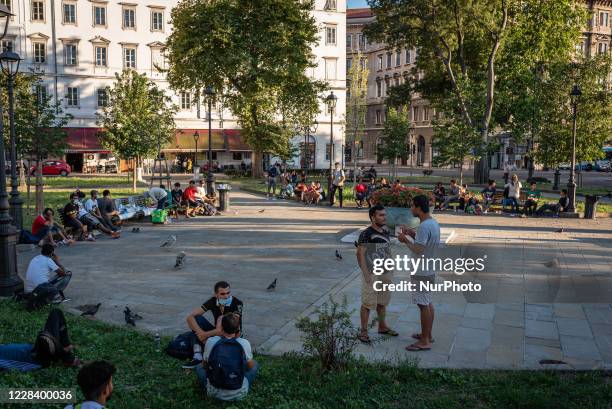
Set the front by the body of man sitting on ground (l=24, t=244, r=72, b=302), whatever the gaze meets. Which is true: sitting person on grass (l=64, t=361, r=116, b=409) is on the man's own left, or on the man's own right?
on the man's own right

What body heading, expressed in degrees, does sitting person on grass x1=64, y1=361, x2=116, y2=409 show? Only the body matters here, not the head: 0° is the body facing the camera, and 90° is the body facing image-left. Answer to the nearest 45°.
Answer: approximately 225°

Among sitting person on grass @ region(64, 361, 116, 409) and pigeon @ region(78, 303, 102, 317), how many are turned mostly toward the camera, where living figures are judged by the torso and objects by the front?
0

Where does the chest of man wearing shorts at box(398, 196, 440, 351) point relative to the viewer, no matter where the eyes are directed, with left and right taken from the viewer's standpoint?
facing to the left of the viewer

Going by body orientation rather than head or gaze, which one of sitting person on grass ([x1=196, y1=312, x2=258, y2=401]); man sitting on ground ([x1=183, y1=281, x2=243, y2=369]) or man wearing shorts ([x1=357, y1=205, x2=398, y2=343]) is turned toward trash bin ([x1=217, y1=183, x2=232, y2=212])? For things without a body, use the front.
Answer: the sitting person on grass

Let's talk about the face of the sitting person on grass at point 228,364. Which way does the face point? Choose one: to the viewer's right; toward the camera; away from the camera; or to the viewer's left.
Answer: away from the camera

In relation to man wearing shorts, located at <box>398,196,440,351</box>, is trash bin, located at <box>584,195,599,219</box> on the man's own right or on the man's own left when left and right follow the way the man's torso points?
on the man's own right

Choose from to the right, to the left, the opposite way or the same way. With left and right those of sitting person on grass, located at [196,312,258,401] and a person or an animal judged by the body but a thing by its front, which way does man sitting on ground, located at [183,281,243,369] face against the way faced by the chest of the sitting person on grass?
the opposite way

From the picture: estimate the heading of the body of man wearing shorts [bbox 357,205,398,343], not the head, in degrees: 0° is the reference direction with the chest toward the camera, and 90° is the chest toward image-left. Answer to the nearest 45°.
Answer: approximately 315°

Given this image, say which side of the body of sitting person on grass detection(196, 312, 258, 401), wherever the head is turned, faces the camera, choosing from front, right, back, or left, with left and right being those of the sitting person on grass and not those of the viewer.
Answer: back

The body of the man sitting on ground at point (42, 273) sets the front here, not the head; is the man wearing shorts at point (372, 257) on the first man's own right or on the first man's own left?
on the first man's own right

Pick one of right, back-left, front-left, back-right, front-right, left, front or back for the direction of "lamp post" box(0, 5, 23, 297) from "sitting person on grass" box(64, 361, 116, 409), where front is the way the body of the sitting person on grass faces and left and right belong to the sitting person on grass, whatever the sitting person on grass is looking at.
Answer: front-left
